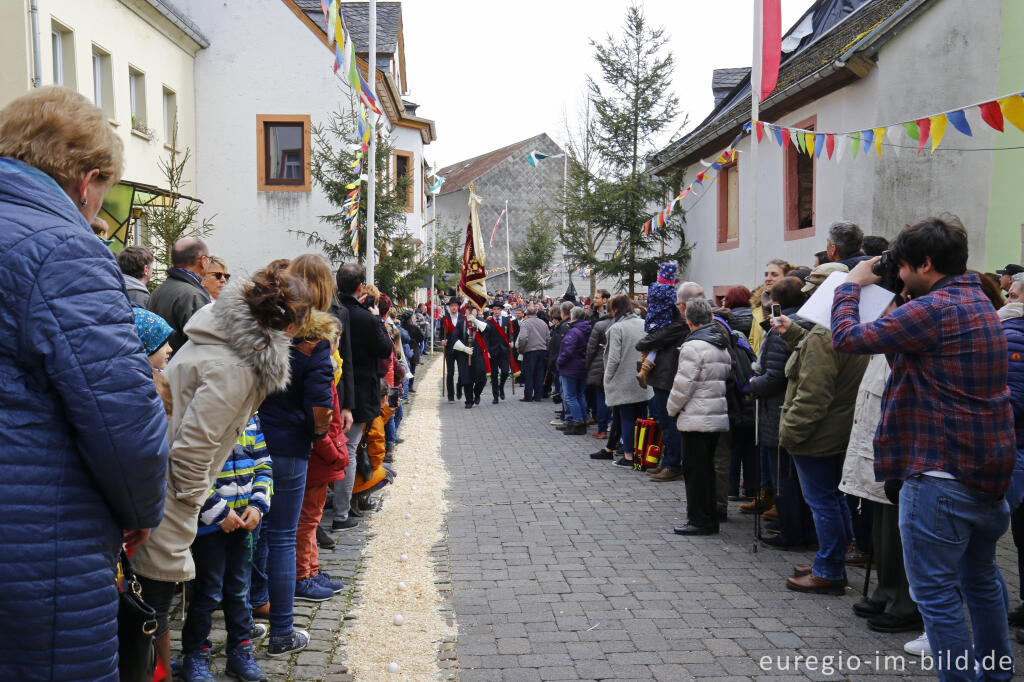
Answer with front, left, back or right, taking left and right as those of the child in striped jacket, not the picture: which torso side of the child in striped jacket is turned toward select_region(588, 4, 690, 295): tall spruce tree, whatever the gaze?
left

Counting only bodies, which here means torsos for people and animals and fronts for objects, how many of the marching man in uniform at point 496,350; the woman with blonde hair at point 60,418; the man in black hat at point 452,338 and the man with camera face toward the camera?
2

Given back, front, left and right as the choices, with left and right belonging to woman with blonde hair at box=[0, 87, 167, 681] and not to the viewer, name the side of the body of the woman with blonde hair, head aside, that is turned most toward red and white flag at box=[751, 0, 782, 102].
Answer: front

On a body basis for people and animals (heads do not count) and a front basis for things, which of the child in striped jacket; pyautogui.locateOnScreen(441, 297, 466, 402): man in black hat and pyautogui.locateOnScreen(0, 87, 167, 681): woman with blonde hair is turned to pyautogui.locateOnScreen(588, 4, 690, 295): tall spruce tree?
the woman with blonde hair

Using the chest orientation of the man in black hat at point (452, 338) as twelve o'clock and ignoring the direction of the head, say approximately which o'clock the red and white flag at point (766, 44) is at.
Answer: The red and white flag is roughly at 11 o'clock from the man in black hat.

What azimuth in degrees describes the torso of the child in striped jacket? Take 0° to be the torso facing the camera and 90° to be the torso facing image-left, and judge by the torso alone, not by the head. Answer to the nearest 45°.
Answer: approximately 315°

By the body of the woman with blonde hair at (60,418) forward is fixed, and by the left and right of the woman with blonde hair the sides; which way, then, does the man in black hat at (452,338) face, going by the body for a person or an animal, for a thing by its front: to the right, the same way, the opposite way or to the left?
the opposite way

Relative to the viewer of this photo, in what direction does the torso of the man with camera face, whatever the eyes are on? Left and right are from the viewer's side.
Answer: facing away from the viewer and to the left of the viewer

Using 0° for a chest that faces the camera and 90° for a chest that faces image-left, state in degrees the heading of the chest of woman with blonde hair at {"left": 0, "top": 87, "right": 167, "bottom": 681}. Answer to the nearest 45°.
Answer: approximately 225°

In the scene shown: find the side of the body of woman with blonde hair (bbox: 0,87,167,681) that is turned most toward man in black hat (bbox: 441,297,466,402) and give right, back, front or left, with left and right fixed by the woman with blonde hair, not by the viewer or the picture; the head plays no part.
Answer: front

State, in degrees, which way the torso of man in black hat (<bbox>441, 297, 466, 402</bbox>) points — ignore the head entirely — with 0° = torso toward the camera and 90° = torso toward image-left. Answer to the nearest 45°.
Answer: approximately 0°

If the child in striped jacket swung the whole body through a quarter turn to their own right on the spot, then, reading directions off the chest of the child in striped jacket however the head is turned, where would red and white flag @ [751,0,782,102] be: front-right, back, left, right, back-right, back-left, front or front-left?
back

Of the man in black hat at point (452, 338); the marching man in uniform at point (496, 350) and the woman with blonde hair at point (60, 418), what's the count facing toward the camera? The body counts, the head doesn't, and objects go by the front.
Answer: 2
